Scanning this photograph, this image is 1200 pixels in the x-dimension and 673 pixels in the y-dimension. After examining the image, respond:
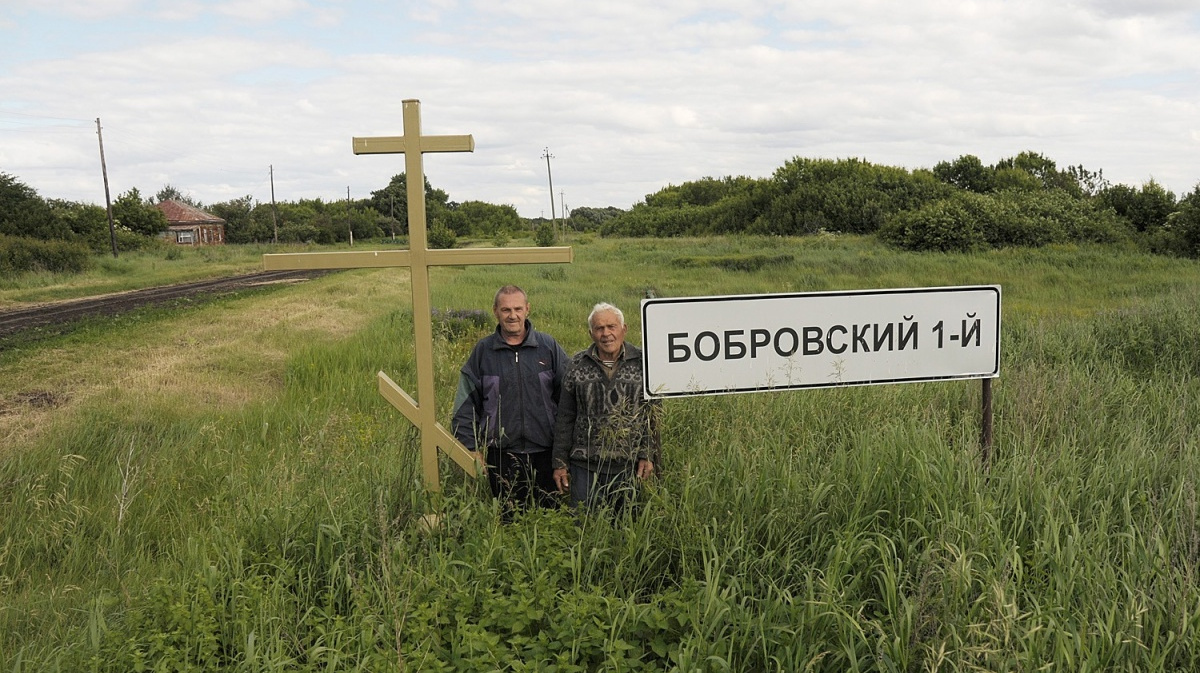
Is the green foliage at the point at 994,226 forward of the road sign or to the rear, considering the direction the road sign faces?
to the rear

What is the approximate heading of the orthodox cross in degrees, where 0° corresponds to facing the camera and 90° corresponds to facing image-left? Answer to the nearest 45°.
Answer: approximately 0°

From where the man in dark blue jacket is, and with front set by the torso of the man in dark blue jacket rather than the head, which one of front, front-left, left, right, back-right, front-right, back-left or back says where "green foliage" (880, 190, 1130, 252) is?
back-left

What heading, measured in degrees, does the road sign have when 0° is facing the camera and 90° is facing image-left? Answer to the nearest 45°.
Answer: approximately 0°

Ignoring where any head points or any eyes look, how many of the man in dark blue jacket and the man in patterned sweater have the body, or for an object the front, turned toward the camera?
2

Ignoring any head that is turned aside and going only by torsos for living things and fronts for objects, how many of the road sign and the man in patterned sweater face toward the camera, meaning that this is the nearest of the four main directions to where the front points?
2

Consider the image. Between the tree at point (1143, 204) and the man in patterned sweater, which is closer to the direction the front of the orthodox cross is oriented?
the man in patterned sweater

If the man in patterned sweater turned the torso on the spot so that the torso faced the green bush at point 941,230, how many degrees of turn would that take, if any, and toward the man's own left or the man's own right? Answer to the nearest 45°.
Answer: approximately 135° to the man's own left
